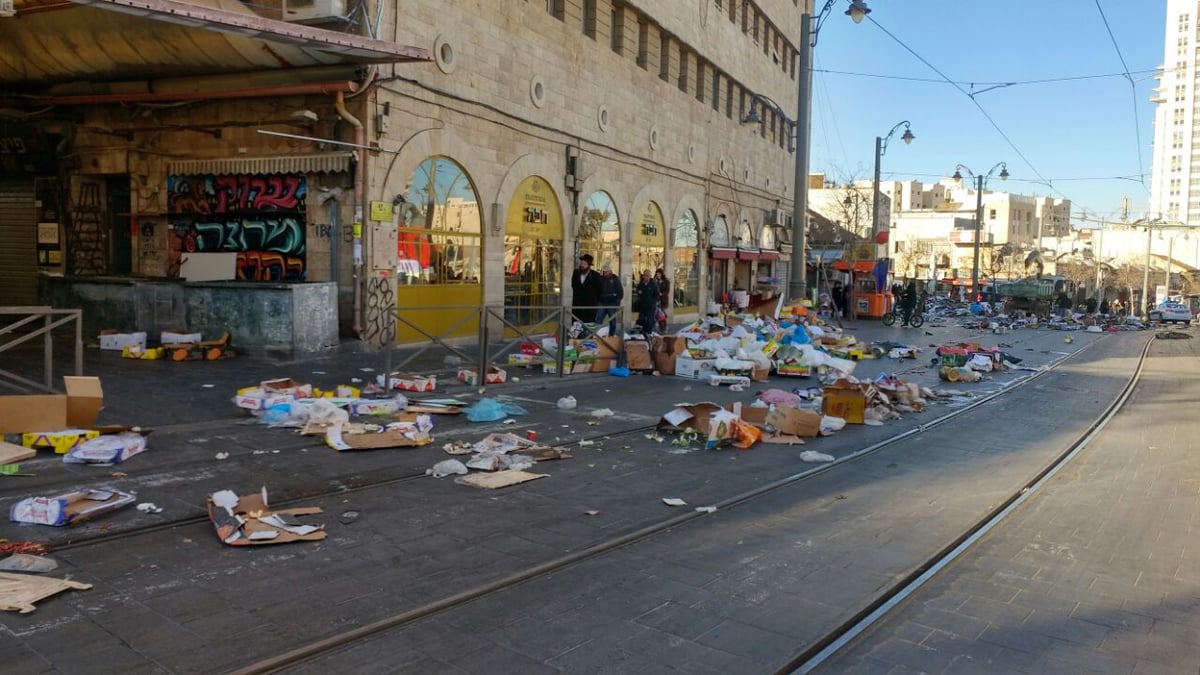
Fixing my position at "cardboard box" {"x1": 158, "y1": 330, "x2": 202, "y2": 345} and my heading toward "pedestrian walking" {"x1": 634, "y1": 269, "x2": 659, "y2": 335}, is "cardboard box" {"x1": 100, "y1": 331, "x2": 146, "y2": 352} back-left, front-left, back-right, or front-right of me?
back-left

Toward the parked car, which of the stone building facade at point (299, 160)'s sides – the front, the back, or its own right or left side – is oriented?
left

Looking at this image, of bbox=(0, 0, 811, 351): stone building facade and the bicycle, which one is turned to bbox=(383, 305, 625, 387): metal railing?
the stone building facade

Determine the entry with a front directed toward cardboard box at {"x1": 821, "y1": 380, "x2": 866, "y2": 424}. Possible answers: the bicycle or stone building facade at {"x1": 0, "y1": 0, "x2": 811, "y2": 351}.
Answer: the stone building facade
